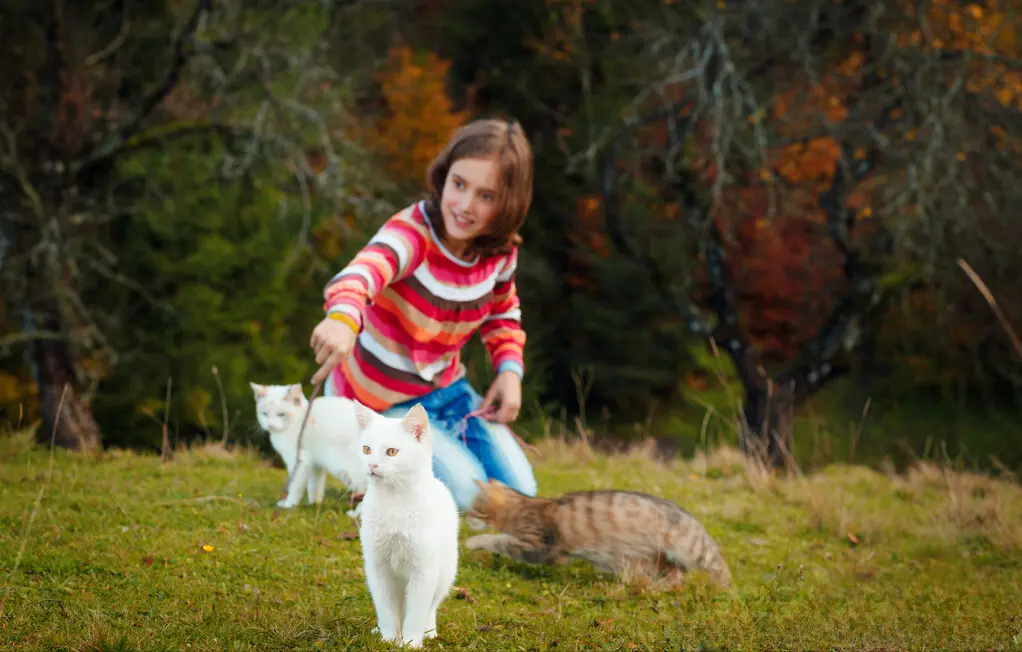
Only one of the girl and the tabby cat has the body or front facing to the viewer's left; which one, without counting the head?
the tabby cat

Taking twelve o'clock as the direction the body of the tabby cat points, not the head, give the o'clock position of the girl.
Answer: The girl is roughly at 1 o'clock from the tabby cat.

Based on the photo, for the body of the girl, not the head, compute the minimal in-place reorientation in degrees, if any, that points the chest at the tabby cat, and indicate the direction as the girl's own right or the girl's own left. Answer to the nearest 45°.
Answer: approximately 45° to the girl's own left

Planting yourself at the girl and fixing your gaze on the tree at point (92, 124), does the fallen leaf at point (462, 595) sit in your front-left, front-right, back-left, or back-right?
back-left

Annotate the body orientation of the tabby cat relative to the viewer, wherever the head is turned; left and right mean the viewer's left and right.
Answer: facing to the left of the viewer

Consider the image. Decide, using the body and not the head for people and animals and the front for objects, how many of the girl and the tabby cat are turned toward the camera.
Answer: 1

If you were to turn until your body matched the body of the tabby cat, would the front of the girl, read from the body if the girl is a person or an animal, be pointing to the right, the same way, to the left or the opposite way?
to the left

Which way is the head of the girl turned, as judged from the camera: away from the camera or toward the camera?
toward the camera

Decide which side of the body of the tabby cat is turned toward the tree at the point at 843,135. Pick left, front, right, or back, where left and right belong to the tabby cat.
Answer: right

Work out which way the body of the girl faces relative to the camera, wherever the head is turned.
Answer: toward the camera

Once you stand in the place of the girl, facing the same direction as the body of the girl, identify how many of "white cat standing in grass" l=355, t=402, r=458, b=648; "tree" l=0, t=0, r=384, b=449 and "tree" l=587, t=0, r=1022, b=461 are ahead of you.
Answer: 1

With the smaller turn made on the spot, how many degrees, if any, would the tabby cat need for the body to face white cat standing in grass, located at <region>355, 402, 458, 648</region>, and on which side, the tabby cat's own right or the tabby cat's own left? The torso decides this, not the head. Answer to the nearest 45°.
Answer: approximately 45° to the tabby cat's own left

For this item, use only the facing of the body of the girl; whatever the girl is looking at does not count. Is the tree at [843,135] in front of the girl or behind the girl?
behind

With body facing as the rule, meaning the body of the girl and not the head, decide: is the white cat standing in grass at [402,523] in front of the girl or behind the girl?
in front

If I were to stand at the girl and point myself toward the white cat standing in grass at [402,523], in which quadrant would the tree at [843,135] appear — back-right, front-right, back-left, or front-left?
back-left
